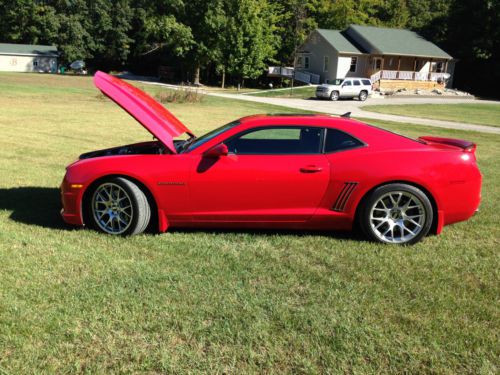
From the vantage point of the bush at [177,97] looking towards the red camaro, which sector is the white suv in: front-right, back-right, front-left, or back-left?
back-left

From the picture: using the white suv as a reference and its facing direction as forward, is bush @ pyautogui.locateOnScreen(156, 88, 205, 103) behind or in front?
in front

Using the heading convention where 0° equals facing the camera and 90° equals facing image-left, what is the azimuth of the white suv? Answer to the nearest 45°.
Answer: approximately 45°

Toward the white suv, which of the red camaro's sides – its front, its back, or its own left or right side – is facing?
right

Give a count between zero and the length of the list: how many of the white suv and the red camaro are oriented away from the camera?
0

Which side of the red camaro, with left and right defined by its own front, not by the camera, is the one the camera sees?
left
